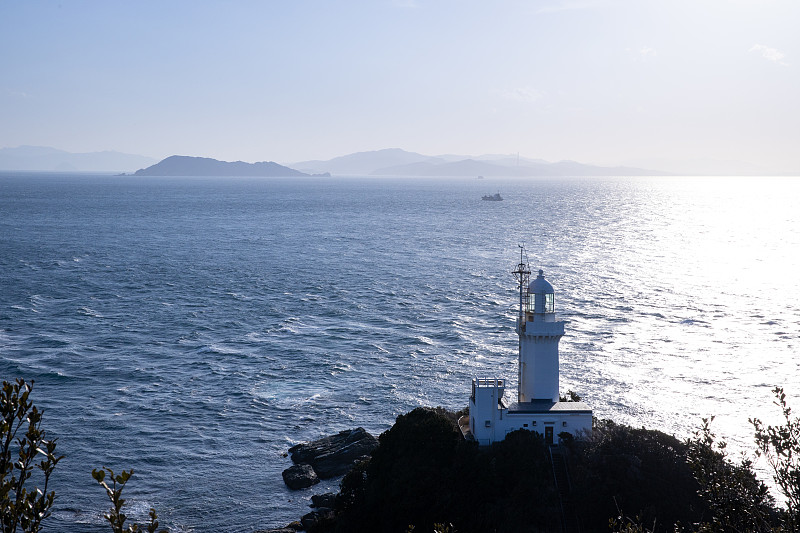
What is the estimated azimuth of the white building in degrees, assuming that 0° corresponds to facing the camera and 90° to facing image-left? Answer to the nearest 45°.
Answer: approximately 0°

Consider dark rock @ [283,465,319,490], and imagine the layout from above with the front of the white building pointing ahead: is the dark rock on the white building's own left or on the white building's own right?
on the white building's own right

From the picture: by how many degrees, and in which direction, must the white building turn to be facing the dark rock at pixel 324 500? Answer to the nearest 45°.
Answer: approximately 90° to its right

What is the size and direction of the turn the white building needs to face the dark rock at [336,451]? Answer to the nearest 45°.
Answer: approximately 135° to its right
